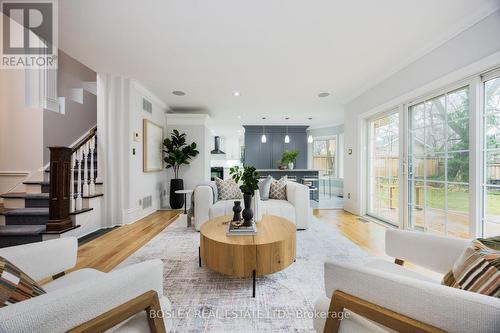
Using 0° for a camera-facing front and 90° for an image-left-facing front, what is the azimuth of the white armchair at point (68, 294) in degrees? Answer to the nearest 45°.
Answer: approximately 225°

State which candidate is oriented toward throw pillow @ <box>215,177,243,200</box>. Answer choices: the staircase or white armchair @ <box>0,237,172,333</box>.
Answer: the white armchair

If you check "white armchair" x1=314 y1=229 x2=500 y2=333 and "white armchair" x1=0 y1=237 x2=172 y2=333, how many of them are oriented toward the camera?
0

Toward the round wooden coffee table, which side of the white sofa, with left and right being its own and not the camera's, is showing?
front

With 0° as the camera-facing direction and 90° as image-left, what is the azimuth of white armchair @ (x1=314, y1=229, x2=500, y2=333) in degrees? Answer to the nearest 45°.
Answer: approximately 135°

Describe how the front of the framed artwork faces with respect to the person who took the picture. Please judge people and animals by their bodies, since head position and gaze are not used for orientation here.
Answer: facing the viewer and to the right of the viewer

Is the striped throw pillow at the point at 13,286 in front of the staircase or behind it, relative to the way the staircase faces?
in front

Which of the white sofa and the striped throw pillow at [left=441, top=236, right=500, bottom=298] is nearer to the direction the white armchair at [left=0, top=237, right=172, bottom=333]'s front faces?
the white sofa

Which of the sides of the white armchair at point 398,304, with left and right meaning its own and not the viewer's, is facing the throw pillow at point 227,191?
front

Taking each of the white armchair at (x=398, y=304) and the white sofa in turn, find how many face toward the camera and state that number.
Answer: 1

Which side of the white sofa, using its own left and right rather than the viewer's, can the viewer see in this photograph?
front

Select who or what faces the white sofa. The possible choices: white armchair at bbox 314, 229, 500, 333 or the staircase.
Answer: the white armchair

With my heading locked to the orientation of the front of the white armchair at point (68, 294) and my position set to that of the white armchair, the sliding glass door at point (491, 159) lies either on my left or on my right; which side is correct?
on my right

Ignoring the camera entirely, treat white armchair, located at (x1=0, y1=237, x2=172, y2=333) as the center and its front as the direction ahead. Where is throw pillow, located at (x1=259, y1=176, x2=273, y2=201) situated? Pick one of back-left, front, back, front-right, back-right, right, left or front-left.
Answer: front

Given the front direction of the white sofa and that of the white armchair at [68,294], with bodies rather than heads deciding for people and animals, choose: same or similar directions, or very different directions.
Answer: very different directions

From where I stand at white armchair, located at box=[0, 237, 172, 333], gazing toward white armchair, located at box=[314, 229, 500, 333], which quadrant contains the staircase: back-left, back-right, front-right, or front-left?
back-left
